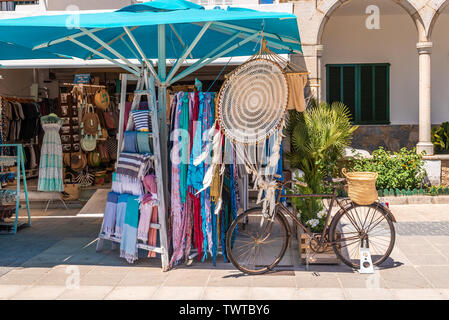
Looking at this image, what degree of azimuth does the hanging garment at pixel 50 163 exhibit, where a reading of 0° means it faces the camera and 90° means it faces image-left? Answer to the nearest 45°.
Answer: approximately 0°

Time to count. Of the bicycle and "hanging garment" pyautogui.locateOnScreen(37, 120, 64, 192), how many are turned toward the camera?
1

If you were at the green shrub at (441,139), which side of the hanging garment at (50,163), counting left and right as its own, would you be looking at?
left

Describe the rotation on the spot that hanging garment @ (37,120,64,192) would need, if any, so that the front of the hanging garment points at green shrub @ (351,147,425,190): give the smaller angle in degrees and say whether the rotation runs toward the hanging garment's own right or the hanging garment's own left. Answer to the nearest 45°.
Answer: approximately 90° to the hanging garment's own left
